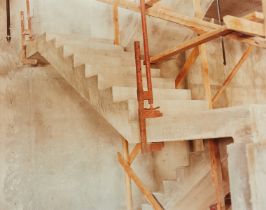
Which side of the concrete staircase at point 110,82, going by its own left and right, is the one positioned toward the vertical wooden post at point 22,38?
back

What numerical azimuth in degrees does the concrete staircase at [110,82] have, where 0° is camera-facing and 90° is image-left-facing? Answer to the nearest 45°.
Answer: approximately 315°

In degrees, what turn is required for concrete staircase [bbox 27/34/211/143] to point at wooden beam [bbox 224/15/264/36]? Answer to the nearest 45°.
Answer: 0° — it already faces it
